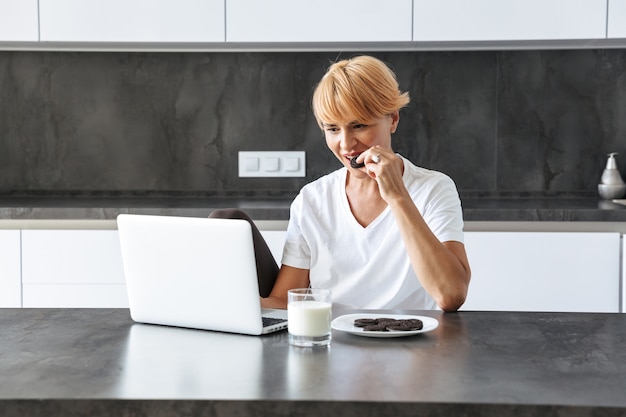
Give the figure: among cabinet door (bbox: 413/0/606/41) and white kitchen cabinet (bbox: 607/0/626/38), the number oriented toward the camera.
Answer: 2

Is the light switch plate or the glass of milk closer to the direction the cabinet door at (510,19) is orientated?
the glass of milk

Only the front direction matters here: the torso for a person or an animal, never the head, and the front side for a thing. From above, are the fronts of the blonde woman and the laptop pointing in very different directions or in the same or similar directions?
very different directions

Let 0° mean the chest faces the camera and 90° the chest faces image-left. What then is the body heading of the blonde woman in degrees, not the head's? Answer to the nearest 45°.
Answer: approximately 45°

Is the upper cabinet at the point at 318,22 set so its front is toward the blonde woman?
yes

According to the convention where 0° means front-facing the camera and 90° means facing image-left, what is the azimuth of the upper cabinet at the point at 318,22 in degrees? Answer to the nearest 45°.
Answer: approximately 0°

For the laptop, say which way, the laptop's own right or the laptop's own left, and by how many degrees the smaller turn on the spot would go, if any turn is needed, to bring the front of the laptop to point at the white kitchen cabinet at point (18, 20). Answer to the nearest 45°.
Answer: approximately 45° to the laptop's own left
